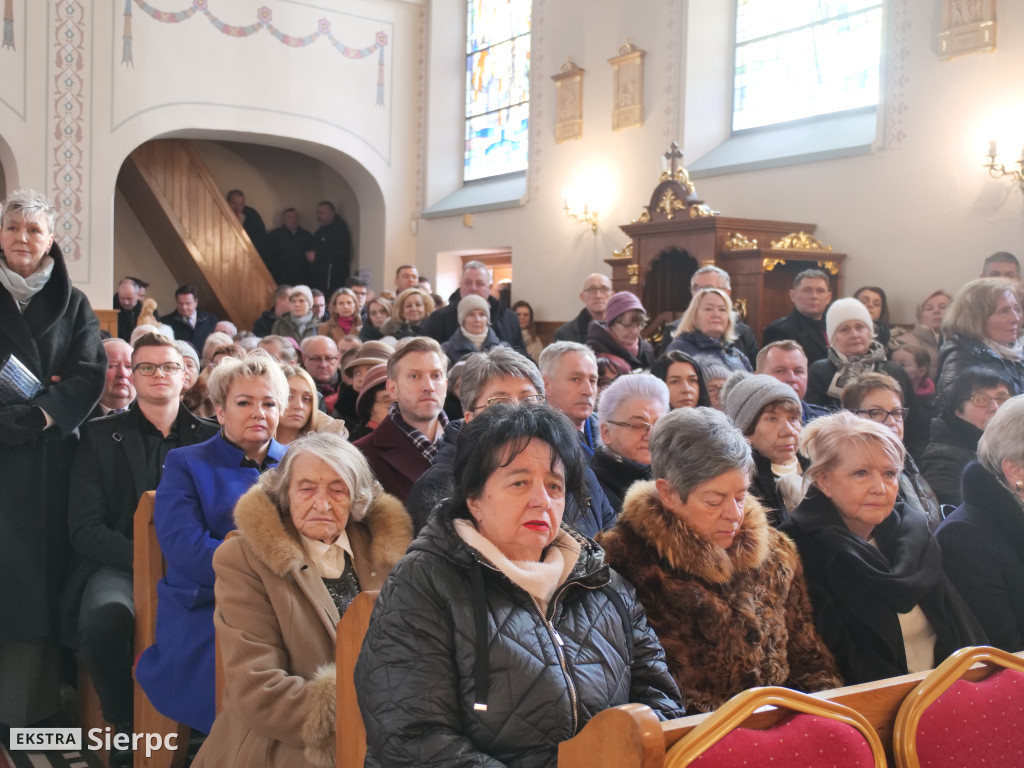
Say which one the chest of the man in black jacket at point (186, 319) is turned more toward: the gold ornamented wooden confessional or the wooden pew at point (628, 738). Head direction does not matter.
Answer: the wooden pew

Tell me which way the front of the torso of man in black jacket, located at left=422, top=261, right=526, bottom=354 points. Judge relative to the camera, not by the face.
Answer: toward the camera

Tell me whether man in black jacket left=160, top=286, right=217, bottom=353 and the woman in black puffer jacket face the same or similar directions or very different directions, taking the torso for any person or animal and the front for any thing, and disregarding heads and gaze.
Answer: same or similar directions

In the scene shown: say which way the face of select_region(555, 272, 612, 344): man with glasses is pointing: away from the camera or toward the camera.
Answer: toward the camera

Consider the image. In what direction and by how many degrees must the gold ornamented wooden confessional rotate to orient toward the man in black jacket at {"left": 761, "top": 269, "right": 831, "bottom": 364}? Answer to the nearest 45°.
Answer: approximately 45° to its left

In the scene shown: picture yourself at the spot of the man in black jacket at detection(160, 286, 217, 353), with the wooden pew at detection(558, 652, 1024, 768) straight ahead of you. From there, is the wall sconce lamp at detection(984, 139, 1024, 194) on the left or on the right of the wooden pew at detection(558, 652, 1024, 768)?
left

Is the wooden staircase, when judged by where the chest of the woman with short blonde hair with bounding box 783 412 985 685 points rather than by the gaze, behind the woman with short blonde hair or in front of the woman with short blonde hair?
behind

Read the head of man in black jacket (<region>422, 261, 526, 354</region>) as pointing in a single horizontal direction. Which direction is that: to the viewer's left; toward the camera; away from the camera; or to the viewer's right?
toward the camera

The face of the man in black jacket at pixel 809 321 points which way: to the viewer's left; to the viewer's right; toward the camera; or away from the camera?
toward the camera

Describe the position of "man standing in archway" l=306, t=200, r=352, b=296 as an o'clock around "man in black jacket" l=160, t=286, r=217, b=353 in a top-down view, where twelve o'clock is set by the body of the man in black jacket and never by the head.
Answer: The man standing in archway is roughly at 7 o'clock from the man in black jacket.

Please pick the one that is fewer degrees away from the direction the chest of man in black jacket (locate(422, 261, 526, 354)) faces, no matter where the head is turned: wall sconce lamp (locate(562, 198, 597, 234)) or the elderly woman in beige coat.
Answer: the elderly woman in beige coat

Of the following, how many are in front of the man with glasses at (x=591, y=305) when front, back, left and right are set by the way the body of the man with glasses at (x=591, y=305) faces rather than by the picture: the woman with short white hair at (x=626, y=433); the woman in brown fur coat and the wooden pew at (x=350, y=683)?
3

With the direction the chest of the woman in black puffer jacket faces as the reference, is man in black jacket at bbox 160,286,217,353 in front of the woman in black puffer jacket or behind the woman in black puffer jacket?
behind

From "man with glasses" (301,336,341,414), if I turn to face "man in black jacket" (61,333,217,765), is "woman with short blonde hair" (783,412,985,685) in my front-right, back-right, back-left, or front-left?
front-left

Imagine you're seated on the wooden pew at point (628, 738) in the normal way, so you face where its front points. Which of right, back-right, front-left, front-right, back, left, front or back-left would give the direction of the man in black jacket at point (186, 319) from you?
back

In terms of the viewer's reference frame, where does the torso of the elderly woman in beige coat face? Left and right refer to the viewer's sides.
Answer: facing the viewer and to the right of the viewer

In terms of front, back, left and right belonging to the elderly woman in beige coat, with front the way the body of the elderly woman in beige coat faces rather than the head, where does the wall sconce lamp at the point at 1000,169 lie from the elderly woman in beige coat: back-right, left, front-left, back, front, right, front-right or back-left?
left

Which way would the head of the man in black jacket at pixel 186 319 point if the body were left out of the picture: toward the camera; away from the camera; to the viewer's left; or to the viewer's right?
toward the camera
